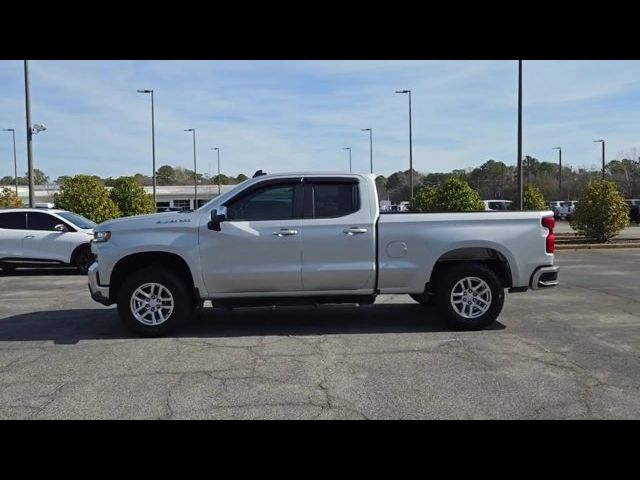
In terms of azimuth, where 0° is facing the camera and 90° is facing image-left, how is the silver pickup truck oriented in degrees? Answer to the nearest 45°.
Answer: approximately 90°

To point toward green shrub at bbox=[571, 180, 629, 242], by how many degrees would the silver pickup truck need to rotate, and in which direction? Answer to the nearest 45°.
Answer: approximately 135° to its right

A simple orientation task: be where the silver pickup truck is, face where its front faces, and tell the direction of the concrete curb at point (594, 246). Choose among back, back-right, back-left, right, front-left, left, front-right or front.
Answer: back-right

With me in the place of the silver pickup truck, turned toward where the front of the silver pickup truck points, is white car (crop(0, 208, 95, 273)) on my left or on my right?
on my right

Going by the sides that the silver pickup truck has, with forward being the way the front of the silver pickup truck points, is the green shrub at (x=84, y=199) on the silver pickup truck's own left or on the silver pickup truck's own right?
on the silver pickup truck's own right

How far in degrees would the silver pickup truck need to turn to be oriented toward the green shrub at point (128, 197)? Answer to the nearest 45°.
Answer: approximately 45° to its right

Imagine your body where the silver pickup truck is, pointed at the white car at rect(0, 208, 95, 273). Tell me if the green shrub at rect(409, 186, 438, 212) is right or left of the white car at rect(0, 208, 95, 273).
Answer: right

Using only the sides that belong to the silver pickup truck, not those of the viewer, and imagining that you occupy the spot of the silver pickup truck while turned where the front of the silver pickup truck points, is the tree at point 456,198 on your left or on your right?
on your right

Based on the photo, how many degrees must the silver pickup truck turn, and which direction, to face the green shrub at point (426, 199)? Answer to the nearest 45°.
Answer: approximately 90° to its right
